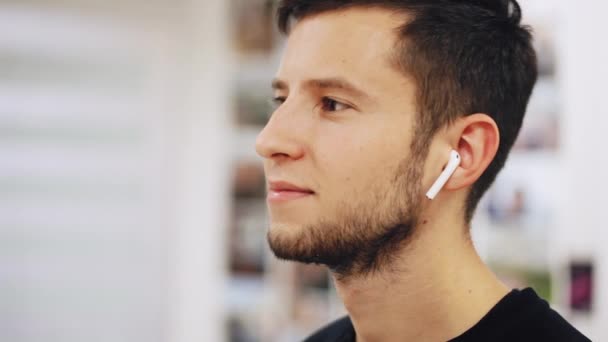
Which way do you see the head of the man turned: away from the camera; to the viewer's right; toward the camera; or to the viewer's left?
to the viewer's left

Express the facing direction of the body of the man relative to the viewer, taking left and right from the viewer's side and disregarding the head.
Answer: facing the viewer and to the left of the viewer
